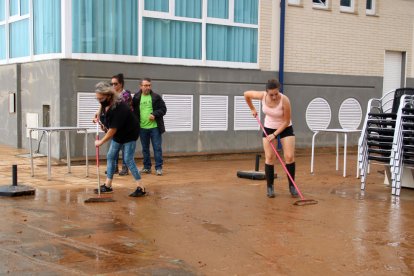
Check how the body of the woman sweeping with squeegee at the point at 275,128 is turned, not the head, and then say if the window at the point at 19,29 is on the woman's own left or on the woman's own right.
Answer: on the woman's own right

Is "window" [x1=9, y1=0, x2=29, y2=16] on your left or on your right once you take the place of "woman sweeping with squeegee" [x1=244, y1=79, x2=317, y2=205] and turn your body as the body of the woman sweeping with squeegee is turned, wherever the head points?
on your right

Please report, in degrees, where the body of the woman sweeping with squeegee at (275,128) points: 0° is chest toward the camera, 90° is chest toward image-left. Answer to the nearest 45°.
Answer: approximately 0°

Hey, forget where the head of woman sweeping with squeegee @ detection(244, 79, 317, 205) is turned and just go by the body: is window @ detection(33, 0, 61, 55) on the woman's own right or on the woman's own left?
on the woman's own right

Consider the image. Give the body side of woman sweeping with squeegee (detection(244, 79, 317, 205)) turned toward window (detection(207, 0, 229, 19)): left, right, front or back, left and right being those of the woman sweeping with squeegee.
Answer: back

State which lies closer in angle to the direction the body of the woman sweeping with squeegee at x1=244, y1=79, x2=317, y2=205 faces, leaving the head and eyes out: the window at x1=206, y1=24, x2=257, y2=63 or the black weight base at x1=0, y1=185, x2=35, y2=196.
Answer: the black weight base

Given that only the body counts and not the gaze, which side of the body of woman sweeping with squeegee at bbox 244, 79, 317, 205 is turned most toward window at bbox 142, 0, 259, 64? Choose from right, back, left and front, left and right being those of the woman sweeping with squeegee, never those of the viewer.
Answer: back

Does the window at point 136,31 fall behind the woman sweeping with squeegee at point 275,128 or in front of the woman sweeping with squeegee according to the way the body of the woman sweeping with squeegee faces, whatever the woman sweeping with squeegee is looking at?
behind
